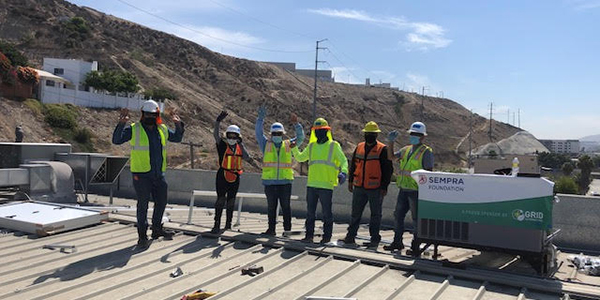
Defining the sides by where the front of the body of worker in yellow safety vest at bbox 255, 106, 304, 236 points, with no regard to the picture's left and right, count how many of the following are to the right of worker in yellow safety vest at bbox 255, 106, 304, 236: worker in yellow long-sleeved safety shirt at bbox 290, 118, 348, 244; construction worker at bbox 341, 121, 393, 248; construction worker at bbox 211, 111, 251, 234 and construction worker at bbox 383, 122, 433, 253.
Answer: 1

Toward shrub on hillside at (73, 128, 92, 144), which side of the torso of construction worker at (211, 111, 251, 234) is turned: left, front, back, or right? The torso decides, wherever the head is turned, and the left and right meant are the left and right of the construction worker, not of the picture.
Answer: back

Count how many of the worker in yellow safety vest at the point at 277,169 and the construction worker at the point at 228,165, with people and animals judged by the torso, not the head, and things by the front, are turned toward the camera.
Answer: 2

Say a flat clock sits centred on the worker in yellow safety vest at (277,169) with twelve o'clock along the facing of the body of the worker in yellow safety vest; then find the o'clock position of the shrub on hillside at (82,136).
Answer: The shrub on hillside is roughly at 5 o'clock from the worker in yellow safety vest.

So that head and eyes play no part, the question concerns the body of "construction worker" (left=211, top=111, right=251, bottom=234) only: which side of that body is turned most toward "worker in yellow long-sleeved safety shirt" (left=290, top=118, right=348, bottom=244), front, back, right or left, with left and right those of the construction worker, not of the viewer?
left

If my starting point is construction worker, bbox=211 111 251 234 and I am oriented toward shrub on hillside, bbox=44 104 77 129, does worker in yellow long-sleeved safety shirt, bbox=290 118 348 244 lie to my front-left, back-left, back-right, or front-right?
back-right

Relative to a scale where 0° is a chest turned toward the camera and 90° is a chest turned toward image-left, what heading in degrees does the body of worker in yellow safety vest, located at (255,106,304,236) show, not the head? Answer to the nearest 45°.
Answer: approximately 0°

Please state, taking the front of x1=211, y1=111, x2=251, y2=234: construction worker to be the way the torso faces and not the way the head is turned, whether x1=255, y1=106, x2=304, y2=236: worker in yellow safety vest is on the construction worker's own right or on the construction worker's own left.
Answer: on the construction worker's own left

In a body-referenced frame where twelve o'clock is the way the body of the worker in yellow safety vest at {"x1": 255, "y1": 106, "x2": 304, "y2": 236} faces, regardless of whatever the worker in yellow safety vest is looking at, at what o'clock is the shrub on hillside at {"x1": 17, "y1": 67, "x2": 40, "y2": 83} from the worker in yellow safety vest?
The shrub on hillside is roughly at 5 o'clock from the worker in yellow safety vest.

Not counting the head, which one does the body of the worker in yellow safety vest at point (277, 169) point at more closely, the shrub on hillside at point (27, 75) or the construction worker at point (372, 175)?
the construction worker

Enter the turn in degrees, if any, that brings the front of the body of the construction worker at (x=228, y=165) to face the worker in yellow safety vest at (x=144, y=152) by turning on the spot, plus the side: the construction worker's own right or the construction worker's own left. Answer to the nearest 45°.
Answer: approximately 45° to the construction worker's own right
